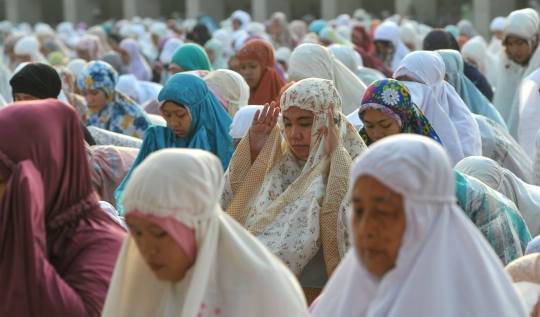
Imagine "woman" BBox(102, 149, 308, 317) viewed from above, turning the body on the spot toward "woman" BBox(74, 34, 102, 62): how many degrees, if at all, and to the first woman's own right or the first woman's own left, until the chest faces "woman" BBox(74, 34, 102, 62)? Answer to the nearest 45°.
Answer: approximately 135° to the first woman's own right

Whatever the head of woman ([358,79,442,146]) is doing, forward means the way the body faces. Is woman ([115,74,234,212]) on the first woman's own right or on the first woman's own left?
on the first woman's own right

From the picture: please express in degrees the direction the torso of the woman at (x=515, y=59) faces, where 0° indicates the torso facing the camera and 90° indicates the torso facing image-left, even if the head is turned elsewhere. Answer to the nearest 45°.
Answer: approximately 45°

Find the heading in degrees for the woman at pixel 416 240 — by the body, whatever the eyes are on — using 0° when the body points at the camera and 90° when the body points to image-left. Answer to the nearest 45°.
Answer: approximately 45°

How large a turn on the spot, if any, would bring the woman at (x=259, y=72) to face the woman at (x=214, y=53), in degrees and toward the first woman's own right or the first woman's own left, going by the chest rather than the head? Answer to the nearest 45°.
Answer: approximately 135° to the first woman's own right

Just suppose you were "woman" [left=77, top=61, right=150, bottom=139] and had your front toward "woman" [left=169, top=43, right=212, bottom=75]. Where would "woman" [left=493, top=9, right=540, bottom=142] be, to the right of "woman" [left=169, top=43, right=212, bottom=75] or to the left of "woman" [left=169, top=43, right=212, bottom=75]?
right
